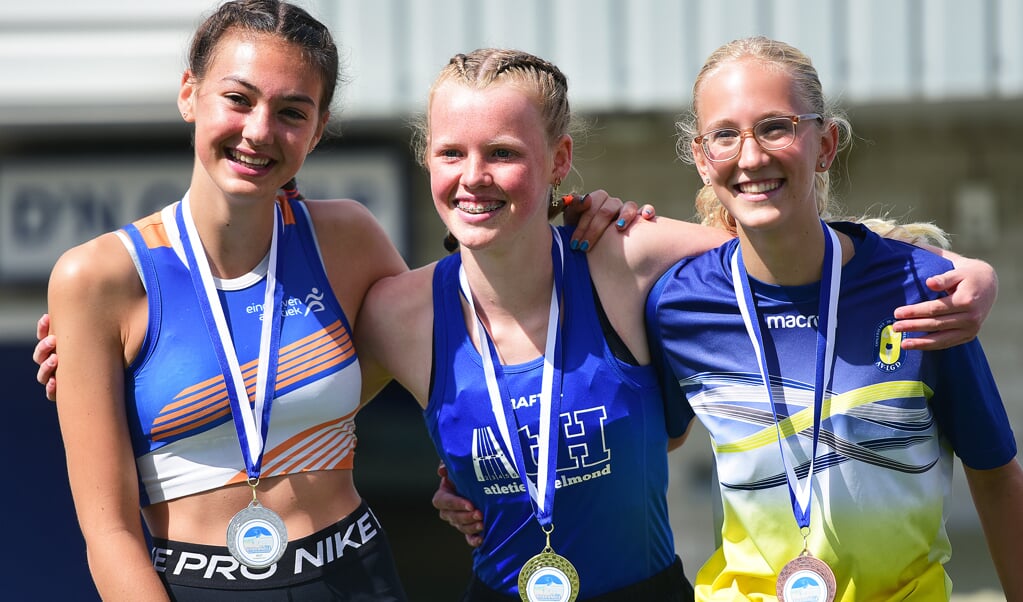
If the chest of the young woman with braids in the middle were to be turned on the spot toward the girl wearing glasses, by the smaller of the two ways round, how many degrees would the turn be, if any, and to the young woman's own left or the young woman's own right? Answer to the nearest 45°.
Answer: approximately 45° to the young woman's own left

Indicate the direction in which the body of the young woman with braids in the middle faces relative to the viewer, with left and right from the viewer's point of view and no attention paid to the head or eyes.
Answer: facing the viewer

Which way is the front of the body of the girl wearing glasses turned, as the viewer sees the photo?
toward the camera

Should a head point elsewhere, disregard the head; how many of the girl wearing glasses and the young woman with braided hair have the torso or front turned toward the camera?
2

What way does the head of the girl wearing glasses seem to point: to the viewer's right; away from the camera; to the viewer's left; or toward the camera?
toward the camera

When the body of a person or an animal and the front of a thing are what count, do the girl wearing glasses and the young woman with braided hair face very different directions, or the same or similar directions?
same or similar directions

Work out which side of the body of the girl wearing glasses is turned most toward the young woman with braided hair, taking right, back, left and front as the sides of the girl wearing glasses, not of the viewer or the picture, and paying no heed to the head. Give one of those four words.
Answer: right
